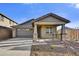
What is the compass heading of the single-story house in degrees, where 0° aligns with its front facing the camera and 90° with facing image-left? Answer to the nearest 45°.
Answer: approximately 0°
